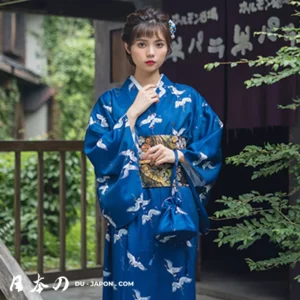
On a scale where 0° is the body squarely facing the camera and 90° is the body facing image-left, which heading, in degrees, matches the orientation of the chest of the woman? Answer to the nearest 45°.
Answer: approximately 0°

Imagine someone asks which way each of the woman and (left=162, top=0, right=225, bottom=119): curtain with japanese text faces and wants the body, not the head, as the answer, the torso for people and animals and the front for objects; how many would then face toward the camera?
2

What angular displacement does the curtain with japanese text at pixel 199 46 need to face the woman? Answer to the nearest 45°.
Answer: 0° — it already faces them

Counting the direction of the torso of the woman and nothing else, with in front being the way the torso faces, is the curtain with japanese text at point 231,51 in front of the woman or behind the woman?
behind

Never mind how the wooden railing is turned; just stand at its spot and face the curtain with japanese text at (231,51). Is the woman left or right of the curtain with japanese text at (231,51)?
right

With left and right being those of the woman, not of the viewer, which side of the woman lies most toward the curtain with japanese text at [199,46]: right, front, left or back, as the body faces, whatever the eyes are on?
back
